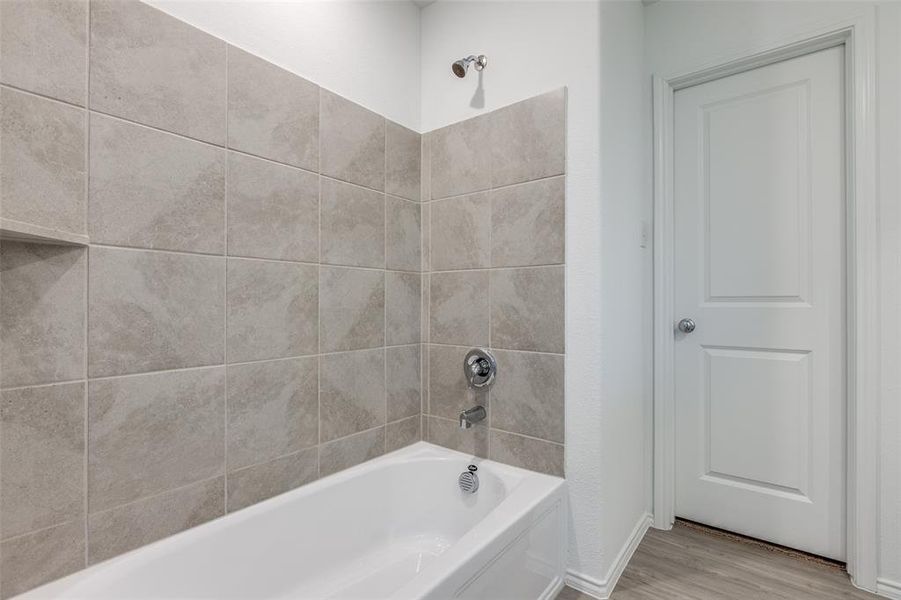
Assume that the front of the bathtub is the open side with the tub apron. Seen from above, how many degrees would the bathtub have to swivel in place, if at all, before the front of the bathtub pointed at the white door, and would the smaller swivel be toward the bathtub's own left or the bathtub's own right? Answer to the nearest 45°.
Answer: approximately 45° to the bathtub's own left

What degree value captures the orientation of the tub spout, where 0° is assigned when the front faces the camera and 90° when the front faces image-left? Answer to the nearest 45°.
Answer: approximately 45°

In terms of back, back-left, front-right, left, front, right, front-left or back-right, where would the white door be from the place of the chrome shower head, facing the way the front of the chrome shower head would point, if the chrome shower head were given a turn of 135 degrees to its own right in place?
right

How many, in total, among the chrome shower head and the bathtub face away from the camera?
0

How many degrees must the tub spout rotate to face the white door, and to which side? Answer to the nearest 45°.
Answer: approximately 135° to its left

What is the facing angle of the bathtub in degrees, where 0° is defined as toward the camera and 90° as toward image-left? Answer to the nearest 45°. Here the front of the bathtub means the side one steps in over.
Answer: approximately 315°

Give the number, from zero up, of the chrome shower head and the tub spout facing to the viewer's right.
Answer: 0

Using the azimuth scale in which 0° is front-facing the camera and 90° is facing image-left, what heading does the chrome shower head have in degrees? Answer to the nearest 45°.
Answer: approximately 45°
